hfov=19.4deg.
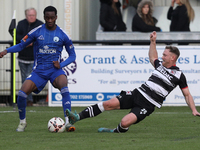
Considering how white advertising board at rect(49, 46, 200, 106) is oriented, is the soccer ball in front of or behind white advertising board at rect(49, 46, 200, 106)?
in front

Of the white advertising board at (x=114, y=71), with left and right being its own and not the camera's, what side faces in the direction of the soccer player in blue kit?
front

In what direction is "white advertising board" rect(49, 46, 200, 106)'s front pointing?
toward the camera

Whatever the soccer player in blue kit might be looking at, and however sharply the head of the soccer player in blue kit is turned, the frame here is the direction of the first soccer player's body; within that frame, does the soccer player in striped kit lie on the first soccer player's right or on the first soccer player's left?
on the first soccer player's left

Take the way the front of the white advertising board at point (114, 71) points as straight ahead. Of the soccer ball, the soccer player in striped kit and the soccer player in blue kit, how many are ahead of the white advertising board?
3

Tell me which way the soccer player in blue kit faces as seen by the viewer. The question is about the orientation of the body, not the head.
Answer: toward the camera

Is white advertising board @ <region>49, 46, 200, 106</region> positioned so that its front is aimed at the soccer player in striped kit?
yes

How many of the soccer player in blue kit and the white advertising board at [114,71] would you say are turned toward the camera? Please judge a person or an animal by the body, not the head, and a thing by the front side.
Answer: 2

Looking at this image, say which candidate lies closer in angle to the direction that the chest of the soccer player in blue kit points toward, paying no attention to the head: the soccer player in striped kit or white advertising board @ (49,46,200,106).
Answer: the soccer player in striped kit
